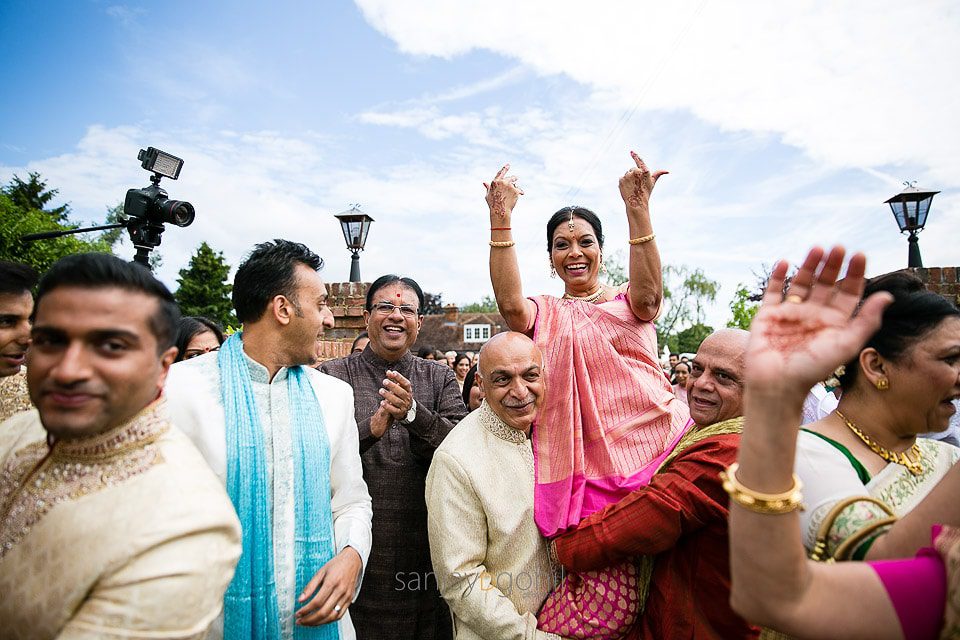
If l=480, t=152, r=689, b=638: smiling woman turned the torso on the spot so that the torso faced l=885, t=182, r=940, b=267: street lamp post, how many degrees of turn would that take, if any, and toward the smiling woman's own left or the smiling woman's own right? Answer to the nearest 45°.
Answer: approximately 135° to the smiling woman's own left

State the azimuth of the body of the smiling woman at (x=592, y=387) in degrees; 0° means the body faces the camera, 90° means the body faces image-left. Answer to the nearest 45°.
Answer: approximately 0°

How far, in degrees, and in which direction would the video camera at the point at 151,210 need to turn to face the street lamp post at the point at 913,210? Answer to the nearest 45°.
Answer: approximately 45° to its left

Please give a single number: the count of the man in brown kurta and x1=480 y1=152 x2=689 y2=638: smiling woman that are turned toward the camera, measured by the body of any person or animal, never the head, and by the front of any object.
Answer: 2

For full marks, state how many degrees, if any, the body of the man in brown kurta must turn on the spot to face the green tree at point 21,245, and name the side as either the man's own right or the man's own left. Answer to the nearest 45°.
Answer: approximately 135° to the man's own right

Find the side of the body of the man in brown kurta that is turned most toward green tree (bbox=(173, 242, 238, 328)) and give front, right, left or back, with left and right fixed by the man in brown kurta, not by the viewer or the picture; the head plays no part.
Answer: back
